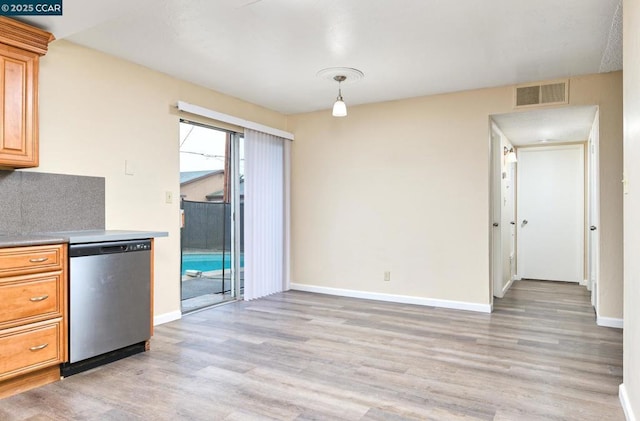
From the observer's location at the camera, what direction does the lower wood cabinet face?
facing the viewer and to the right of the viewer

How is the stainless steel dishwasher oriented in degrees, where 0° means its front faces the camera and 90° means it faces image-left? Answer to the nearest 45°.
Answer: approximately 315°

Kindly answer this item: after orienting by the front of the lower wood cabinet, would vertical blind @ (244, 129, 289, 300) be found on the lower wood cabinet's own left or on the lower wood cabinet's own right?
on the lower wood cabinet's own left

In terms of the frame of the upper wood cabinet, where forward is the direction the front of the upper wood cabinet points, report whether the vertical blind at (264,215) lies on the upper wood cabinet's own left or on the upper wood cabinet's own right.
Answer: on the upper wood cabinet's own left

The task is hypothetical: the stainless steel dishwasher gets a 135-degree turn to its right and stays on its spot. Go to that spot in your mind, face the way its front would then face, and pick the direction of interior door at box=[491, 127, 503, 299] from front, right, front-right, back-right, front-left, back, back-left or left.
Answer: back

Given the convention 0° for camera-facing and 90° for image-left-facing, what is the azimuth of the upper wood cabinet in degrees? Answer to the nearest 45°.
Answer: approximately 315°
